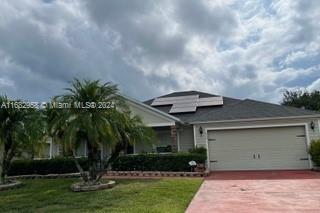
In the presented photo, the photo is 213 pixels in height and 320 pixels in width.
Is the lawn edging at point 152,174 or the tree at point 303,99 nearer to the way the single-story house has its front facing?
the lawn edging

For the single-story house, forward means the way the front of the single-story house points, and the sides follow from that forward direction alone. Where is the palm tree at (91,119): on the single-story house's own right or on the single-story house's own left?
on the single-story house's own right

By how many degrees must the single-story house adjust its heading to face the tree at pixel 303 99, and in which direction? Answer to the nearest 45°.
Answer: approximately 135° to its left

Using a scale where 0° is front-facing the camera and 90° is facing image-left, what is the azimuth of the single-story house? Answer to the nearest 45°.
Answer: approximately 0°

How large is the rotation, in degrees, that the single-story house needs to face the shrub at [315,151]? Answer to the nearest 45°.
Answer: approximately 45° to its left

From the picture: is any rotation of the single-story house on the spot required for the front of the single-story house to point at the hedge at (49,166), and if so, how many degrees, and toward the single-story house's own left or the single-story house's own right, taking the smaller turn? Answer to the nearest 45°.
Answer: approximately 90° to the single-story house's own right

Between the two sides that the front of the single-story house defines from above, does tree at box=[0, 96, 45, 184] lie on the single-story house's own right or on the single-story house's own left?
on the single-story house's own right
